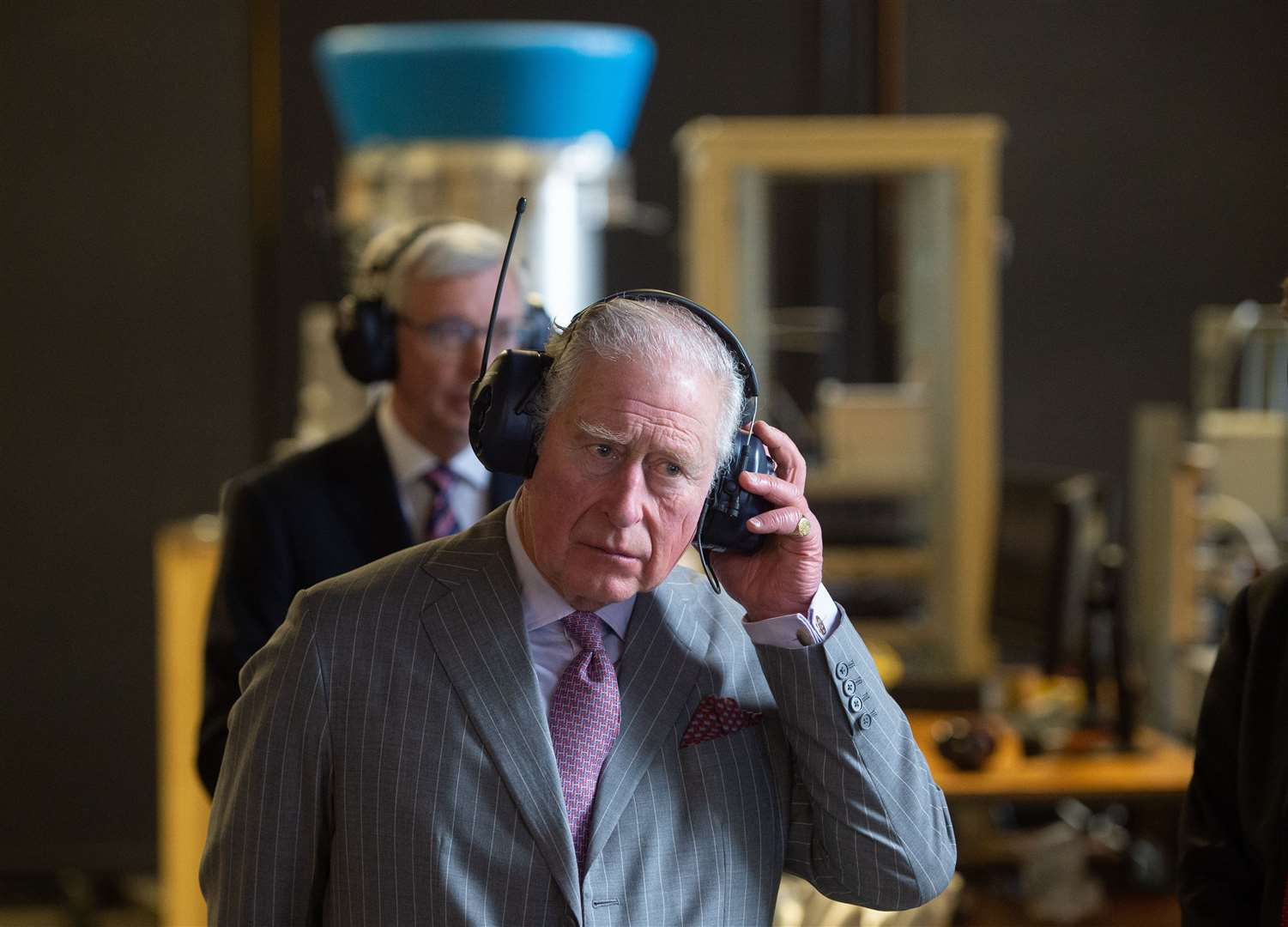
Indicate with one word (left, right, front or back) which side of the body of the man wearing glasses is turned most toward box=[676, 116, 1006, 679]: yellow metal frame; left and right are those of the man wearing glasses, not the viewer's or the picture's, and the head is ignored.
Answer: left

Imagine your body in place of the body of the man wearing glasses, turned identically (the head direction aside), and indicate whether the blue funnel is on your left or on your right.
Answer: on your left

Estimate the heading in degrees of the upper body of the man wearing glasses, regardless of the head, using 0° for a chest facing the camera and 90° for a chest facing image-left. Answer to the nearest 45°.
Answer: approximately 315°

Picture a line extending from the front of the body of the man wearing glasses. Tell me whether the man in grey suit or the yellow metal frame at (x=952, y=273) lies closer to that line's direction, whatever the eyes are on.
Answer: the man in grey suit
